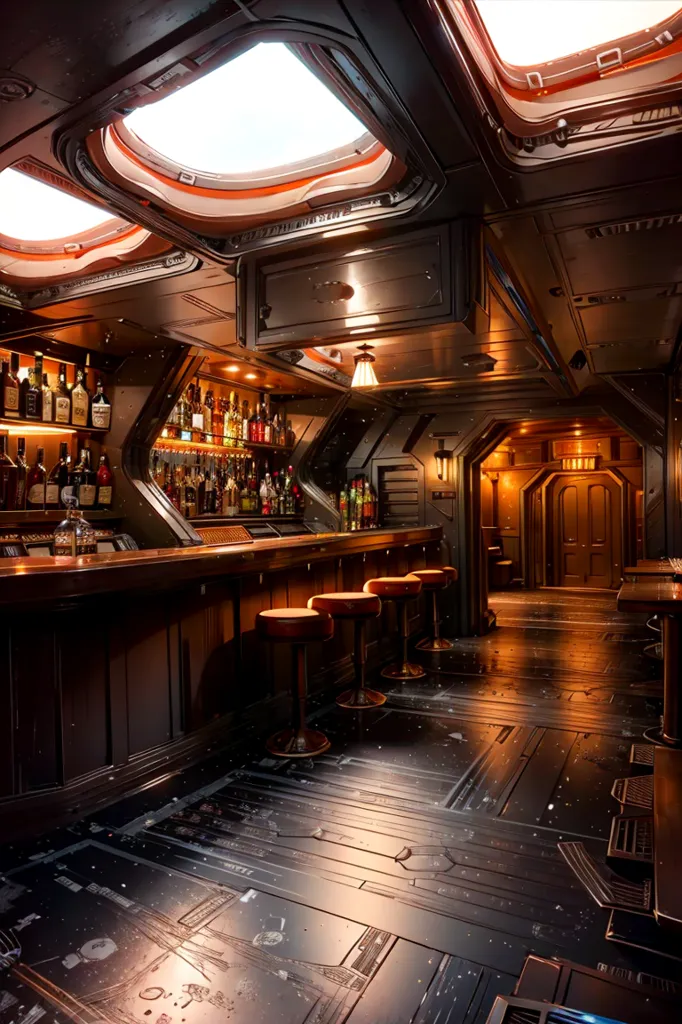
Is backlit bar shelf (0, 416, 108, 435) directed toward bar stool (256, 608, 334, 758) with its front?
yes

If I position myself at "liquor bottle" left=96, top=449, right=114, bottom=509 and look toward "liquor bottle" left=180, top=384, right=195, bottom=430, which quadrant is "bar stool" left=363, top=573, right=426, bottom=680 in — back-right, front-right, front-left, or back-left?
front-right

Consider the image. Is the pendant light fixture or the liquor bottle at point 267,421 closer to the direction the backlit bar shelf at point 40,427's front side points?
the pendant light fixture

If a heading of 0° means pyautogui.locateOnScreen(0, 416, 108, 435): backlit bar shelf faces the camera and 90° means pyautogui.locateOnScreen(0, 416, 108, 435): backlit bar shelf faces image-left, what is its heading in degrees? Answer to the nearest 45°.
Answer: approximately 315°

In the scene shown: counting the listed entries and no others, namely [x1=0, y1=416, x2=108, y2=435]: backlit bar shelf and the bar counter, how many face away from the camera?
0

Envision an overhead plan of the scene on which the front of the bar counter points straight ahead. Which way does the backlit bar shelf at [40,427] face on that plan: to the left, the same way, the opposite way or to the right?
the same way

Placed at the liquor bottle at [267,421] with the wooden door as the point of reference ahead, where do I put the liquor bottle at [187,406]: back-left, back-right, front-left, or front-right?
back-right

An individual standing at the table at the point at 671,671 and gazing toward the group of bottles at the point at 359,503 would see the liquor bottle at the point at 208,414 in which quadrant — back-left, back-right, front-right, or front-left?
front-left

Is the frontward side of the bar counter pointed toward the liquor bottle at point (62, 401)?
no

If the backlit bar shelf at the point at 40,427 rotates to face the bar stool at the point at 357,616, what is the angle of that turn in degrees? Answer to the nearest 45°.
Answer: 0° — it already faces it

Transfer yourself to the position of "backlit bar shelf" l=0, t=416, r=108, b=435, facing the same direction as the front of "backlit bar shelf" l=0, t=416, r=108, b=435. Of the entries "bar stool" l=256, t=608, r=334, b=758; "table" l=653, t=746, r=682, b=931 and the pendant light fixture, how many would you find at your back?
0

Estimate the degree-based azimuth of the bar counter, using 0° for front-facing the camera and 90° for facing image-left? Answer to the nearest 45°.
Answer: approximately 315°
